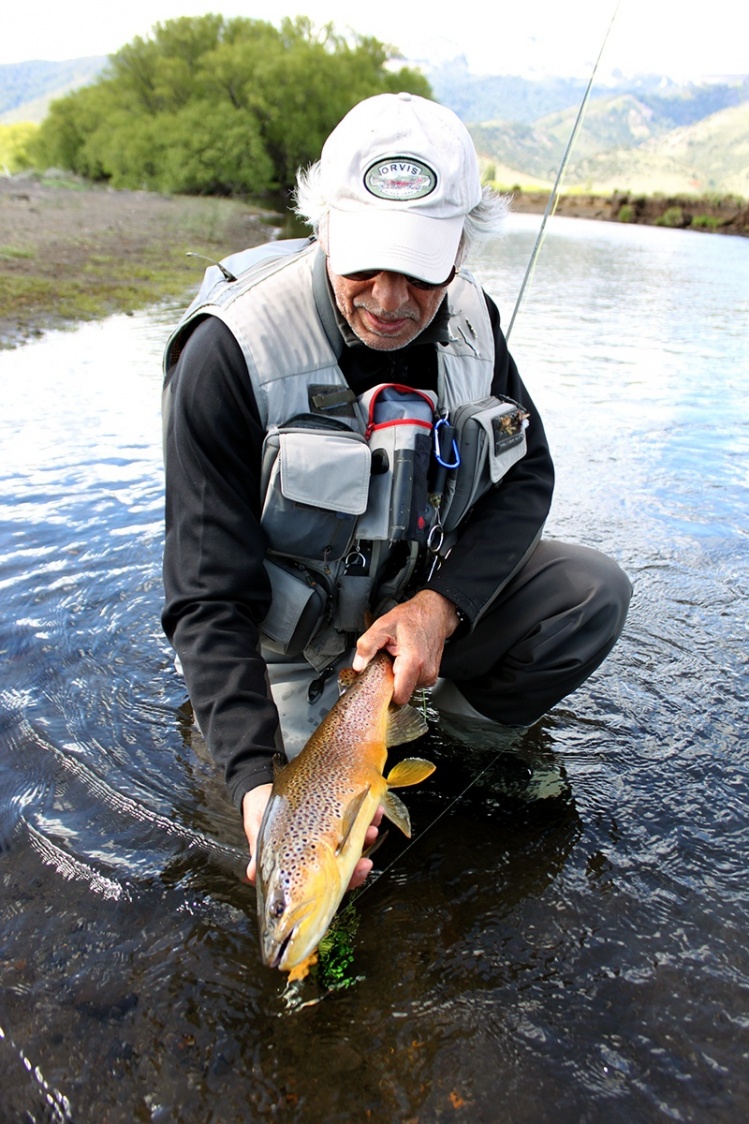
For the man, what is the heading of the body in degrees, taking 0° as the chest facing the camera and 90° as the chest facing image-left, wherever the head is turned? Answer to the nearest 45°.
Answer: approximately 0°
